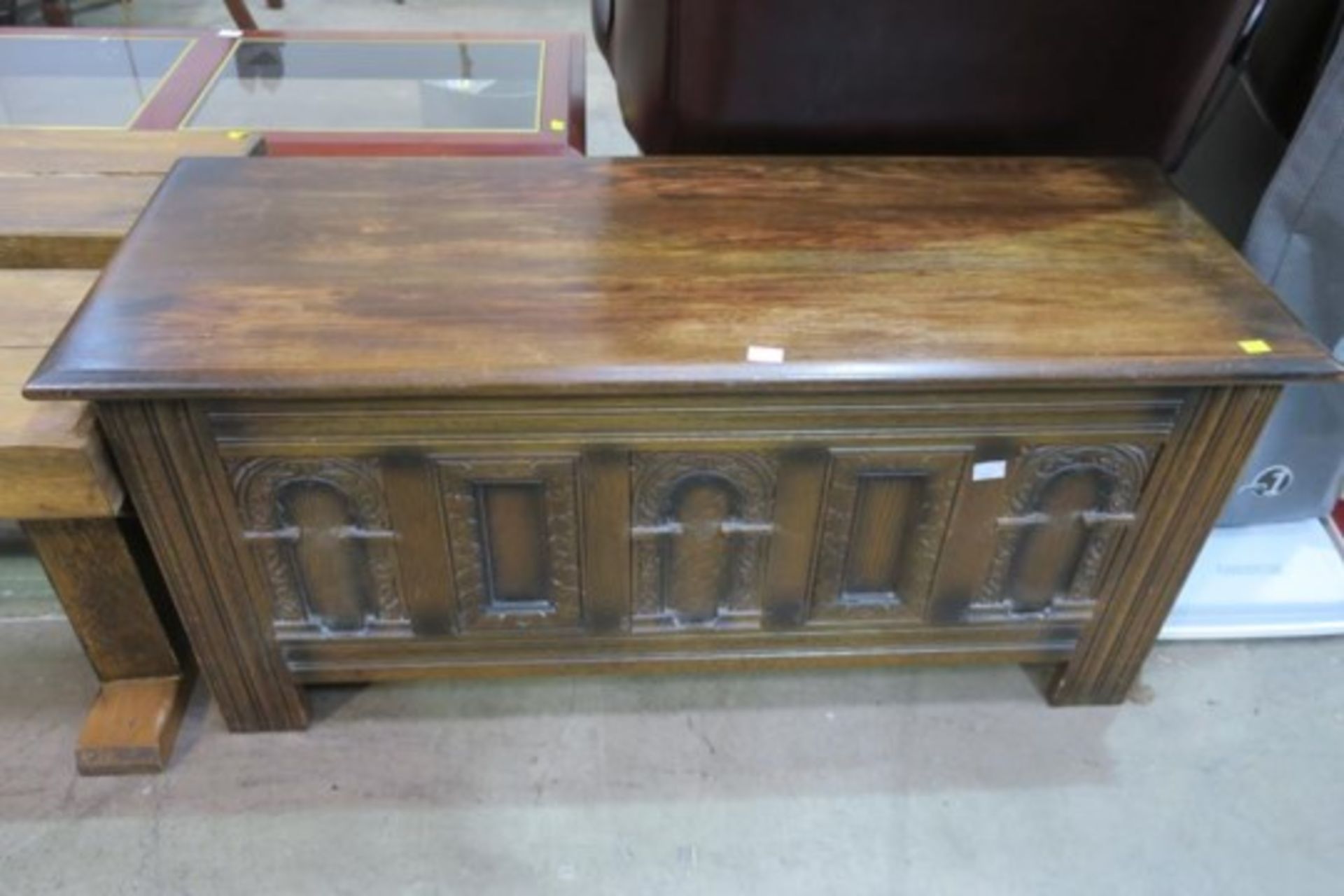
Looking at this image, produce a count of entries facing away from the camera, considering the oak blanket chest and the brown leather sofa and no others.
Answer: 1

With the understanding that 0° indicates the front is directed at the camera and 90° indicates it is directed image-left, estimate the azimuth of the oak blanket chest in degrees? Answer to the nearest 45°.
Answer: approximately 0°

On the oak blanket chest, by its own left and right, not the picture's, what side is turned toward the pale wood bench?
right

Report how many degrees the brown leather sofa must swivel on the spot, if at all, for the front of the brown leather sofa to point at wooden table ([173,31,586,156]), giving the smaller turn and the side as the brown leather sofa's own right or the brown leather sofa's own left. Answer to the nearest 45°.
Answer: approximately 45° to the brown leather sofa's own left

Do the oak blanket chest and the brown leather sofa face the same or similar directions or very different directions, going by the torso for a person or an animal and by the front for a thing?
very different directions

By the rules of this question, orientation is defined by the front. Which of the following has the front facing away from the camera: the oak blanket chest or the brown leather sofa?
the brown leather sofa

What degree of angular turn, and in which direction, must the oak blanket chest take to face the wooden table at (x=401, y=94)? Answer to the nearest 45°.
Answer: approximately 135° to its right

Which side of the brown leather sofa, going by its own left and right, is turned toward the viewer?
back

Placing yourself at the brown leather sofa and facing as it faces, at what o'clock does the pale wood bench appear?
The pale wood bench is roughly at 8 o'clock from the brown leather sofa.
